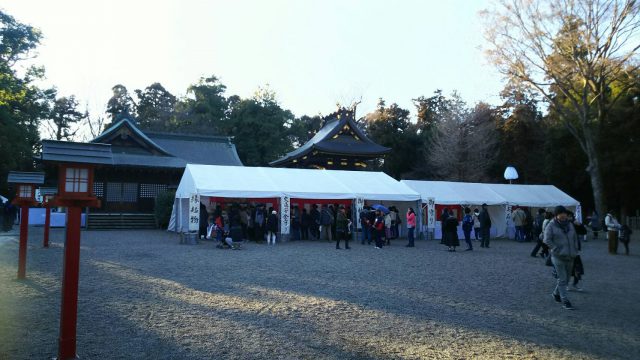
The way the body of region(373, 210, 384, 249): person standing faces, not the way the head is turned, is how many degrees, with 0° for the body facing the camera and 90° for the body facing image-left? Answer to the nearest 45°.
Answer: approximately 180°

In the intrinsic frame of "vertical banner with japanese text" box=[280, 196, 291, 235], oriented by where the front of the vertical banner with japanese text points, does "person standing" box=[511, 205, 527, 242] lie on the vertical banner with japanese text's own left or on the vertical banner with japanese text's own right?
on the vertical banner with japanese text's own left

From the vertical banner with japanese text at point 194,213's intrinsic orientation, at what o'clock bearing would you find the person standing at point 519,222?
The person standing is roughly at 9 o'clock from the vertical banner with japanese text.

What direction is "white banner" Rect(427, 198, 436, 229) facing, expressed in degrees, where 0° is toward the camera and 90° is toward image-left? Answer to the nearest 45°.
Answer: approximately 0°

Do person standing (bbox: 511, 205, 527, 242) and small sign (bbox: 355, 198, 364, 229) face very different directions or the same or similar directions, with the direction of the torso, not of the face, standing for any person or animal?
very different directions

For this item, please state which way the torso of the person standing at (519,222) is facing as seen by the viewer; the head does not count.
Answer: away from the camera
